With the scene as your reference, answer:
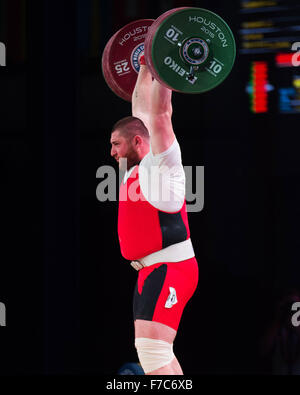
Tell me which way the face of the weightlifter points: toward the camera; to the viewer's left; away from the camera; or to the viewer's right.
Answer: to the viewer's left

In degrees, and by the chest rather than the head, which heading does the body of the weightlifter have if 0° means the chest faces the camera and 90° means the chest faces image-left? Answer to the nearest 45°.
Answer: approximately 90°
